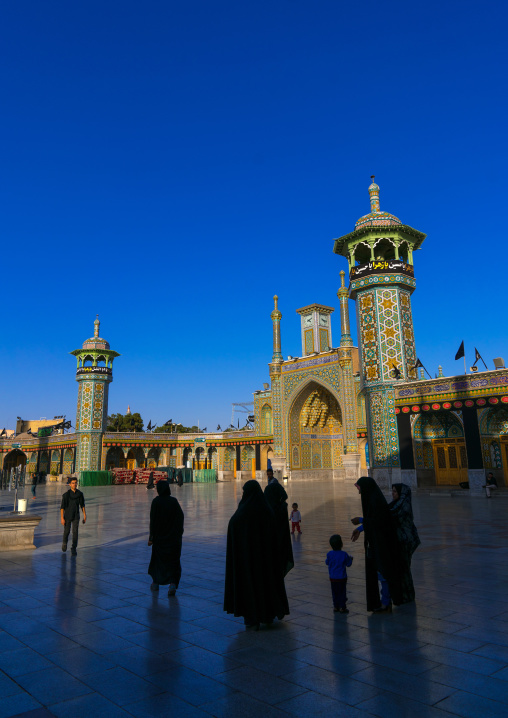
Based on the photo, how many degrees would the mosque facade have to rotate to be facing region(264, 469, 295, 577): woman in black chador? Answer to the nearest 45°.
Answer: approximately 45° to its left

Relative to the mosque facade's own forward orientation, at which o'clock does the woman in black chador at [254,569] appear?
The woman in black chador is roughly at 11 o'clock from the mosque facade.

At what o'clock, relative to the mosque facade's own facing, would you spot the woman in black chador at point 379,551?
The woman in black chador is roughly at 11 o'clock from the mosque facade.

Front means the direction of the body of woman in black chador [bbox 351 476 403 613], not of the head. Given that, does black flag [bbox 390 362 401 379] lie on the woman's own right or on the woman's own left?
on the woman's own right
